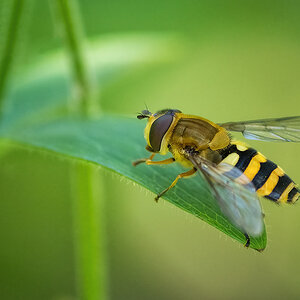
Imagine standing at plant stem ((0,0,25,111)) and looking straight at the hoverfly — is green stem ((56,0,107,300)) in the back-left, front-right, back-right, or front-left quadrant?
front-left

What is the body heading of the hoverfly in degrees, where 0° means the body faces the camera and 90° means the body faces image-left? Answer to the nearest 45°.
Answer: approximately 90°

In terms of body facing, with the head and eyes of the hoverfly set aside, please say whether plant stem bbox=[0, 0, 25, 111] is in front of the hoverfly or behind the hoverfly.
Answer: in front

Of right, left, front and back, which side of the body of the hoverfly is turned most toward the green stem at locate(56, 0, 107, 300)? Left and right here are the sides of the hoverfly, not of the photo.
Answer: front
